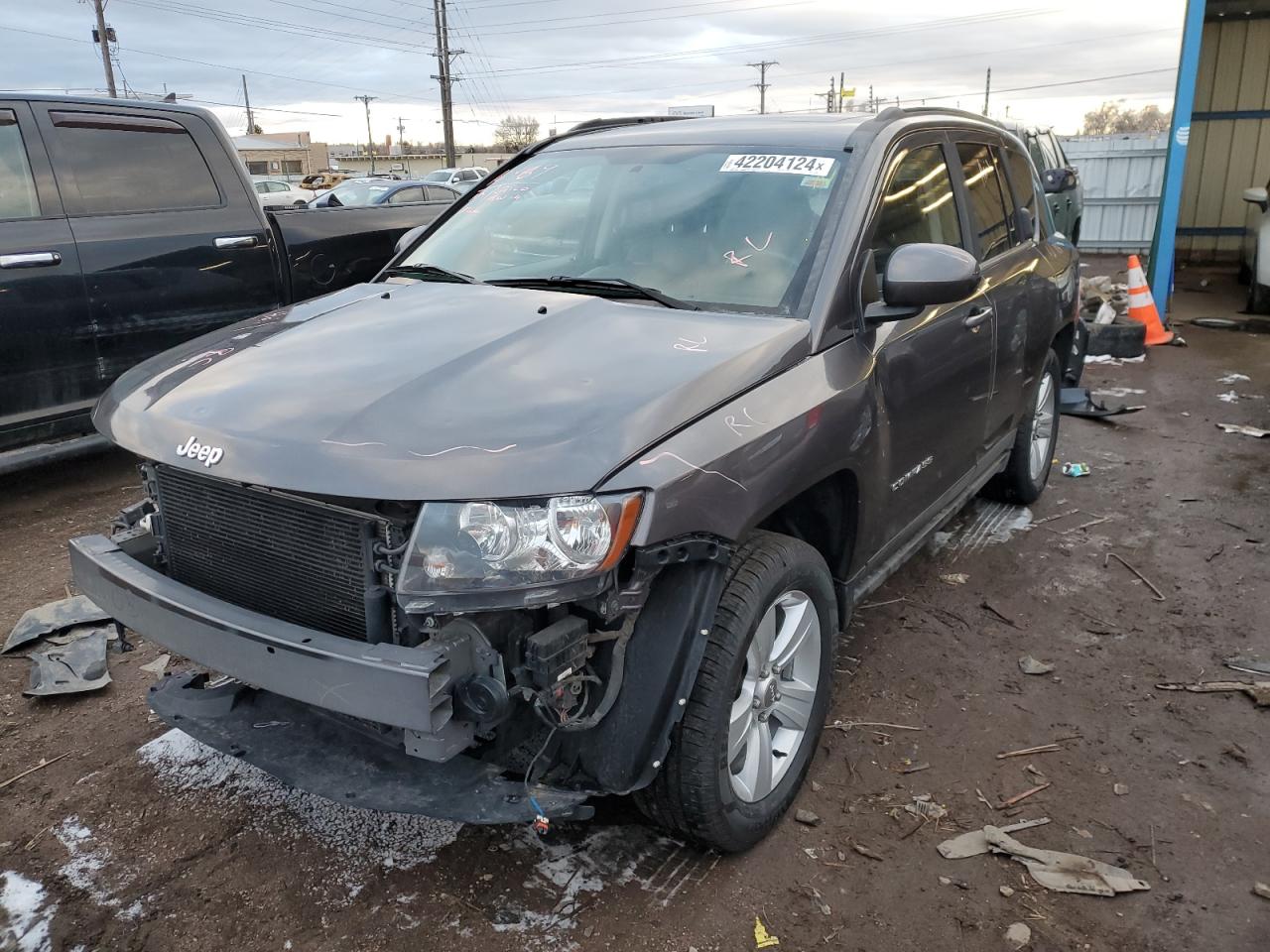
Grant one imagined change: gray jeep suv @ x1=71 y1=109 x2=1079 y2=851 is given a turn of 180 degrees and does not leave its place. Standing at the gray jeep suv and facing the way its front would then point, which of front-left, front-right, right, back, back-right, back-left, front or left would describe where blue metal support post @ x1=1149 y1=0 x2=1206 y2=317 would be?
front

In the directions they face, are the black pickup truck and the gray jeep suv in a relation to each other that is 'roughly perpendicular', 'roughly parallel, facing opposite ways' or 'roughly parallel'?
roughly parallel

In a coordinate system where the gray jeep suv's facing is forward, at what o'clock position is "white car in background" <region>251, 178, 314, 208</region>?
The white car in background is roughly at 4 o'clock from the gray jeep suv.

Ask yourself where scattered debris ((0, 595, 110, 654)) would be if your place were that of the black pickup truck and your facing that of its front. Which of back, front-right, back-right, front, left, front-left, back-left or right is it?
front-left

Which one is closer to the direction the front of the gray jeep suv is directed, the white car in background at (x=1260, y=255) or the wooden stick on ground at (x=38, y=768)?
the wooden stick on ground

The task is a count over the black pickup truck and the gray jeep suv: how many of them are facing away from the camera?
0

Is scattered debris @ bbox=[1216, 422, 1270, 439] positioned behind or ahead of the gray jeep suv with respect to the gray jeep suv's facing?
behind

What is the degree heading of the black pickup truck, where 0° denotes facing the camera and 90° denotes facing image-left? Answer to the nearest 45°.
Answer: approximately 45°

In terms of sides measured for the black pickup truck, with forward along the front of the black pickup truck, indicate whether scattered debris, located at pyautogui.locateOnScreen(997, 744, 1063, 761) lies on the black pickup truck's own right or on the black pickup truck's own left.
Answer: on the black pickup truck's own left

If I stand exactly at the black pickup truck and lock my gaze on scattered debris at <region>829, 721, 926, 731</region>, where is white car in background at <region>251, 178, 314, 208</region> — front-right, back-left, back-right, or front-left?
back-left

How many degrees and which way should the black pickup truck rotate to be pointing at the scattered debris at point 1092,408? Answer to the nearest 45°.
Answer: approximately 135° to its left

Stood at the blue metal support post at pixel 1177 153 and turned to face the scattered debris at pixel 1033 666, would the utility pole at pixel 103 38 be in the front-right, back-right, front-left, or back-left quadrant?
back-right

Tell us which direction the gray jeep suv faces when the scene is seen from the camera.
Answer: facing the viewer and to the left of the viewer

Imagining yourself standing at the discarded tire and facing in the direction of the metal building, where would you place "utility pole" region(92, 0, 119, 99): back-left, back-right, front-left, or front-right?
front-left

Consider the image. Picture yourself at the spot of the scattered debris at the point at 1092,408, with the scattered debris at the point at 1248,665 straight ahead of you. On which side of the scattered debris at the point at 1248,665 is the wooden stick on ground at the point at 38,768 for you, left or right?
right

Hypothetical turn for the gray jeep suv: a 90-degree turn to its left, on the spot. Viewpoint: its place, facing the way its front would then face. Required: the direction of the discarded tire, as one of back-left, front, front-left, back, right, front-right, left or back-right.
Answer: left

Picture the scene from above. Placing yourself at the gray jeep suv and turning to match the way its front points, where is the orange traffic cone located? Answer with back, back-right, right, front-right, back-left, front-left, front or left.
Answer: back
